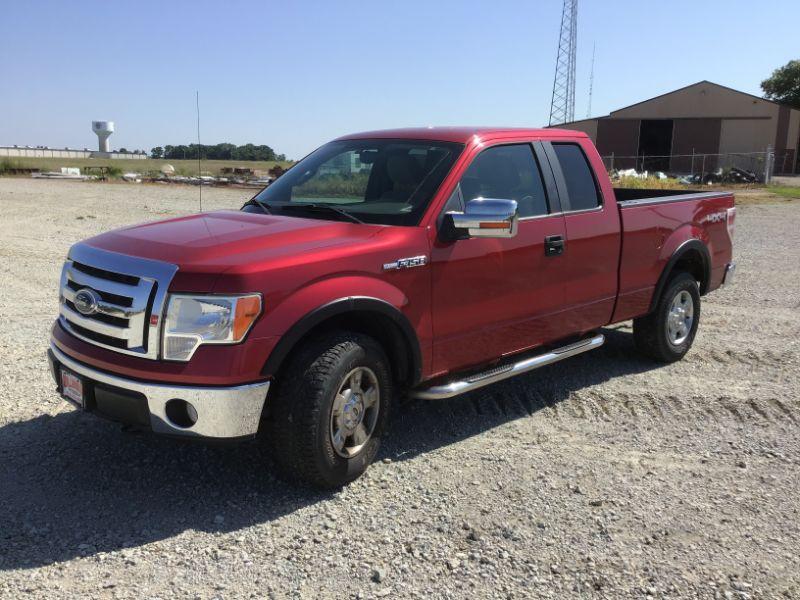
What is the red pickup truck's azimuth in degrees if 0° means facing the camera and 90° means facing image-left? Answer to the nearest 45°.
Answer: approximately 45°

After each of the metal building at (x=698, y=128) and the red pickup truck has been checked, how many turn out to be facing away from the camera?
0

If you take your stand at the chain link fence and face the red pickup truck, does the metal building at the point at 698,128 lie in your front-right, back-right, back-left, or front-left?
back-right

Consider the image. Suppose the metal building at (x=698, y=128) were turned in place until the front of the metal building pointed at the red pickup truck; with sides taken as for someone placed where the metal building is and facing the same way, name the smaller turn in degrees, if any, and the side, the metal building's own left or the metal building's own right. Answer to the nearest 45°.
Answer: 0° — it already faces it

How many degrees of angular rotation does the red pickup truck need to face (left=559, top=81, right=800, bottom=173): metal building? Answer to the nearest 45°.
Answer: approximately 180°

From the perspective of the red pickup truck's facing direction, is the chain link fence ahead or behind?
behind

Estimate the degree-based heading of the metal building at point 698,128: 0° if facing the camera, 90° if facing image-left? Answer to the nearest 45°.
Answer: approximately 0°
